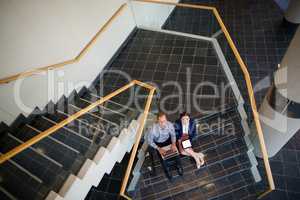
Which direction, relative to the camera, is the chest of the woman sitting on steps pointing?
toward the camera
